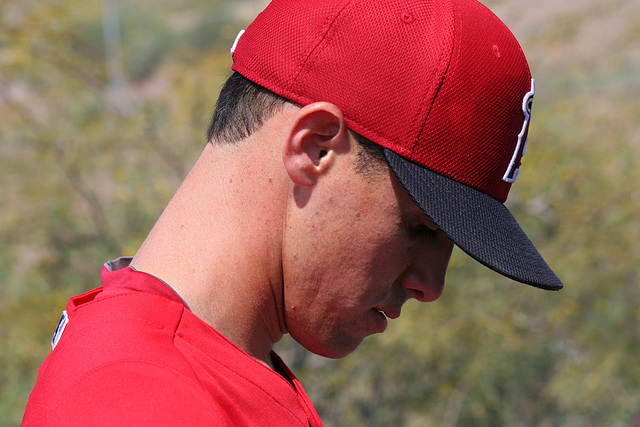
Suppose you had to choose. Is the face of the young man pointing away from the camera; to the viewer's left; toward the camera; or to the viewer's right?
to the viewer's right

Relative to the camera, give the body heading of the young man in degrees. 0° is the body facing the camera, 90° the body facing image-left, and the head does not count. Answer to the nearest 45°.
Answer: approximately 270°
